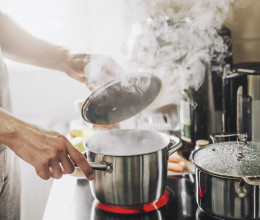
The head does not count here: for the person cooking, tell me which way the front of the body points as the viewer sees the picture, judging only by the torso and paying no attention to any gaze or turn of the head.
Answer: to the viewer's right

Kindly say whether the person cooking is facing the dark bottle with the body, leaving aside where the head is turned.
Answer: yes

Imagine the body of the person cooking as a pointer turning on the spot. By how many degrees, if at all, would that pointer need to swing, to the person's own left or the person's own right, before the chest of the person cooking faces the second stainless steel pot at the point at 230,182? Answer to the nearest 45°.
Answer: approximately 45° to the person's own right
